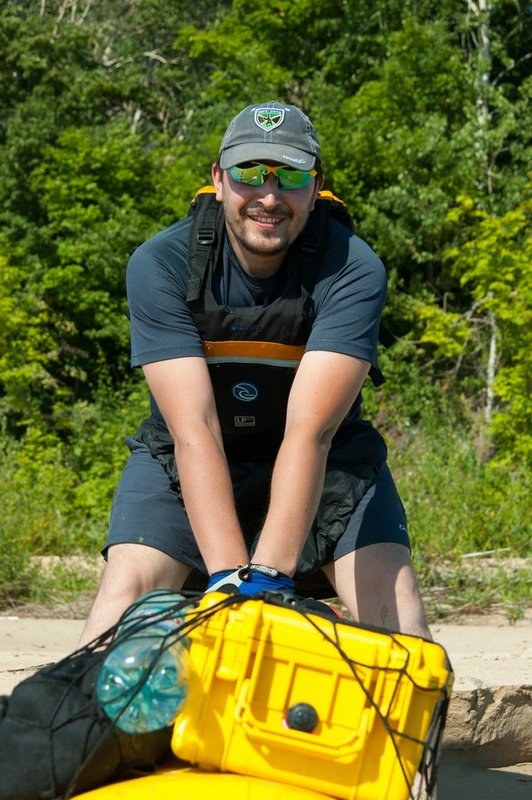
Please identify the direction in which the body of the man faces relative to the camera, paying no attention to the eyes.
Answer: toward the camera

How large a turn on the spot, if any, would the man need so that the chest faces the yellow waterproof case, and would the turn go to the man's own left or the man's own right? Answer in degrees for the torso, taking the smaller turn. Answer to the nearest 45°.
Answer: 0° — they already face it

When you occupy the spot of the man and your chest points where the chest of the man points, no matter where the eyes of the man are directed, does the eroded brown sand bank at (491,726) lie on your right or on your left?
on your left

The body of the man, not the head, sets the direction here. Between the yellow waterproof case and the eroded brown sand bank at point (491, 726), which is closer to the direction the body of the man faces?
the yellow waterproof case

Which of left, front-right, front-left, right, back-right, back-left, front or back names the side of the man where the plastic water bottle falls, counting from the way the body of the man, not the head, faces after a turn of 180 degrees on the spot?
back

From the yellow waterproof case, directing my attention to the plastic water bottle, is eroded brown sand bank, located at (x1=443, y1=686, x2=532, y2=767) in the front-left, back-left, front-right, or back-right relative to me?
back-right

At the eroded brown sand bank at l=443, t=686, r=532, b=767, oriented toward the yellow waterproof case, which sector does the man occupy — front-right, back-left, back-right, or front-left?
front-right
